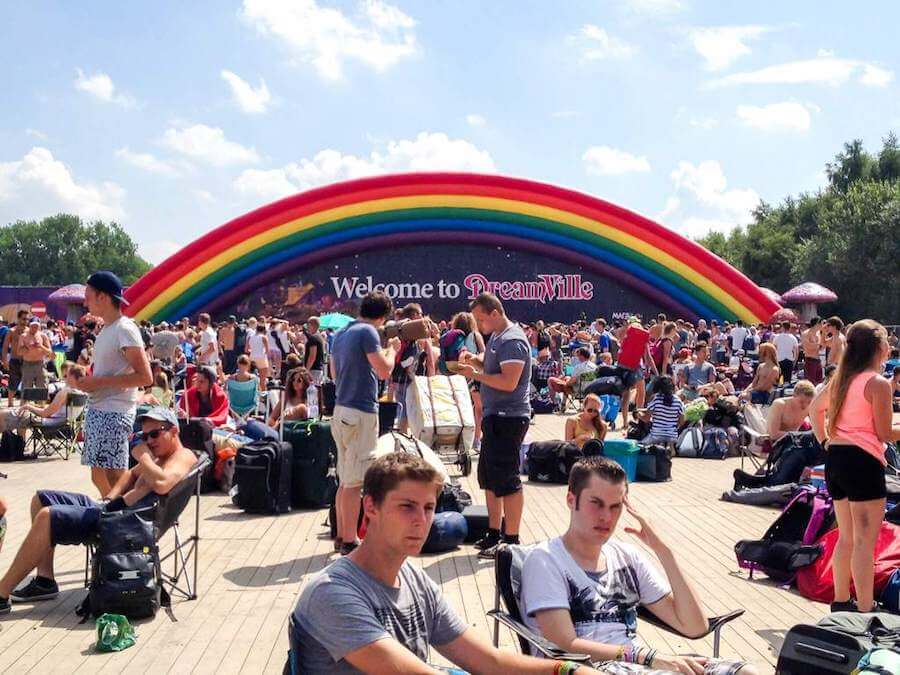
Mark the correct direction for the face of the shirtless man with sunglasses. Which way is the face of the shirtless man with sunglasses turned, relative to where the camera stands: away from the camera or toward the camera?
toward the camera

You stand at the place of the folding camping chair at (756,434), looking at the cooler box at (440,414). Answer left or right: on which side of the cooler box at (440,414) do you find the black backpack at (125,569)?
left

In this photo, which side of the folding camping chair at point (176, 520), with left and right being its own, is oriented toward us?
left

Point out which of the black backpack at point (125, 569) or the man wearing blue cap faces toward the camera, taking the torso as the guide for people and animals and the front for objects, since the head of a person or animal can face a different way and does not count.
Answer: the black backpack

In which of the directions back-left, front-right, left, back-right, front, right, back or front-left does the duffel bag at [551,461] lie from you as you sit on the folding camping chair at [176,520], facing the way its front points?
back-right

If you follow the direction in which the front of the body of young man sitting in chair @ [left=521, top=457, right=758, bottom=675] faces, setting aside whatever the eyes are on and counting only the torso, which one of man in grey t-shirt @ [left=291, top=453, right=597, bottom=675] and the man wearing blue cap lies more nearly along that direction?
the man in grey t-shirt

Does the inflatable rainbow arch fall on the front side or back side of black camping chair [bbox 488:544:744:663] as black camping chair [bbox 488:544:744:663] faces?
on the back side

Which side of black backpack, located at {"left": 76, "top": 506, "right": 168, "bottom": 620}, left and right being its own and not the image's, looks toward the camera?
front
